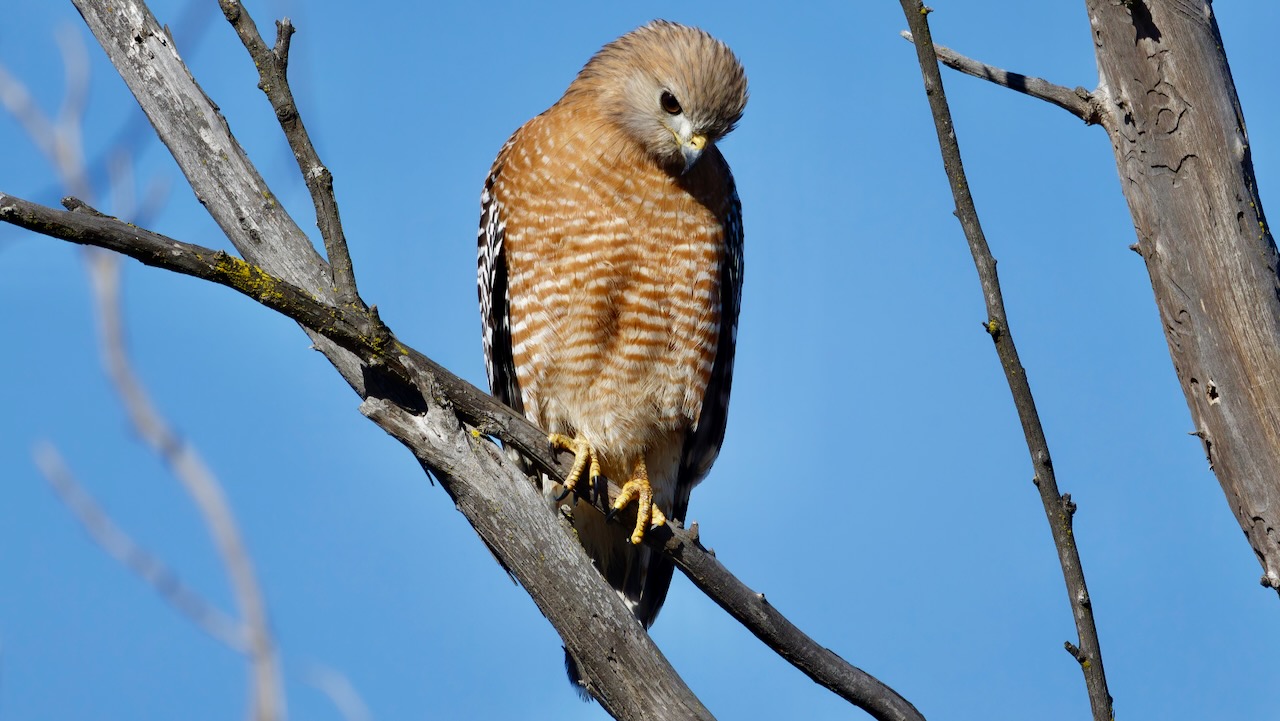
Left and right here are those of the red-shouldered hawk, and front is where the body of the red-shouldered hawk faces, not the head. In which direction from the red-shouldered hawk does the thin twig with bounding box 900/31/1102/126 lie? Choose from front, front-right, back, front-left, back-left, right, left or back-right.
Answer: front-left

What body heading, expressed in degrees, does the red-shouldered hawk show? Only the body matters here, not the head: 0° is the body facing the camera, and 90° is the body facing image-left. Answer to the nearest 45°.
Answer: approximately 0°

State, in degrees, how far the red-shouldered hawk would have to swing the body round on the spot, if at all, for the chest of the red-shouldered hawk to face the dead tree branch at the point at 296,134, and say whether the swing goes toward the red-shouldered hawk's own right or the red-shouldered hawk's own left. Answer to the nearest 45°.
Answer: approximately 45° to the red-shouldered hawk's own right

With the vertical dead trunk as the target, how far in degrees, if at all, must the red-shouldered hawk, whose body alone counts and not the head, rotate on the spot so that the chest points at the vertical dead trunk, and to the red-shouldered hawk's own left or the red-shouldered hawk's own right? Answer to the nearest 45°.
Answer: approximately 45° to the red-shouldered hawk's own left
